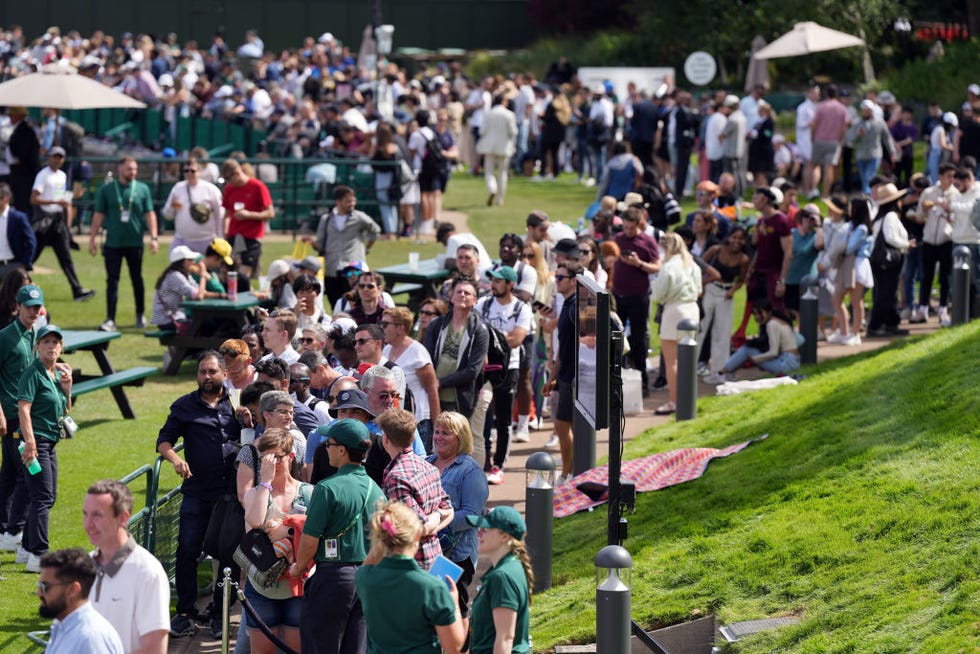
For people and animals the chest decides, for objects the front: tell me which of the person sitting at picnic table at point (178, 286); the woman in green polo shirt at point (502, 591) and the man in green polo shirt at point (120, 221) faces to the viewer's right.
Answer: the person sitting at picnic table

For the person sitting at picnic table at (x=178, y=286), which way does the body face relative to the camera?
to the viewer's right

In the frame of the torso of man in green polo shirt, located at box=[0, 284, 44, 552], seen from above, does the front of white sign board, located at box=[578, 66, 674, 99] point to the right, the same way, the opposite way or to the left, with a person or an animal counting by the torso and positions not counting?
to the right

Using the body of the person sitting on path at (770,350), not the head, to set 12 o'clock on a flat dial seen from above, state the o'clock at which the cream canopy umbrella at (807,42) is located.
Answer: The cream canopy umbrella is roughly at 3 o'clock from the person sitting on path.

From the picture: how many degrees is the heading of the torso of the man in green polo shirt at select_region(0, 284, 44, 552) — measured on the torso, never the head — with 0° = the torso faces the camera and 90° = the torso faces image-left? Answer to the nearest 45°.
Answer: approximately 315°

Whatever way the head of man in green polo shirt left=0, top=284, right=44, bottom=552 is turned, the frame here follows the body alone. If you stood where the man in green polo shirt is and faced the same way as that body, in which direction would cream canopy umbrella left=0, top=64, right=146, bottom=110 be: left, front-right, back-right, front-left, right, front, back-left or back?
back-left

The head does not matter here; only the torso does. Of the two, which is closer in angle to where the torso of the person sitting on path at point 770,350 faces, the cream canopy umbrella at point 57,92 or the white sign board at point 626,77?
the cream canopy umbrella

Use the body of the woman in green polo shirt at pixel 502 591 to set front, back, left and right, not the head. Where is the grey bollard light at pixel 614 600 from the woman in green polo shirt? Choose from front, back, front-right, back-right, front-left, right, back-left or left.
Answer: back-right
